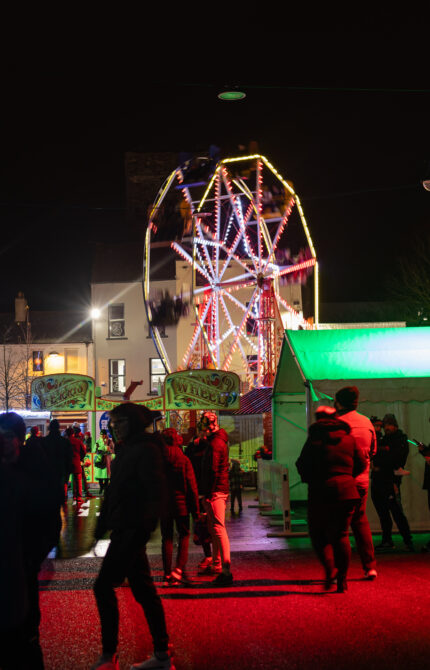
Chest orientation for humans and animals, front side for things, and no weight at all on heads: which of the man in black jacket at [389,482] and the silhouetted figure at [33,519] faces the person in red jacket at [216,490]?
the man in black jacket

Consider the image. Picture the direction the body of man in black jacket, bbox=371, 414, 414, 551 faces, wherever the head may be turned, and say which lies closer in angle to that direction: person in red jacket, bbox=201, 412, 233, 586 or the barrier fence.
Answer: the person in red jacket

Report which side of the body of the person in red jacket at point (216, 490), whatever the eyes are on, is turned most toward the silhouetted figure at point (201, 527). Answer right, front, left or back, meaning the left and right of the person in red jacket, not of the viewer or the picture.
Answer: right

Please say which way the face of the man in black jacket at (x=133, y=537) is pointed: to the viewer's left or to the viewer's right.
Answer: to the viewer's left

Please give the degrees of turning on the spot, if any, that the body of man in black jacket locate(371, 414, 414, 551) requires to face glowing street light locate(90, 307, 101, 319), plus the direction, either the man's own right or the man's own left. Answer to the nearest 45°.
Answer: approximately 90° to the man's own right

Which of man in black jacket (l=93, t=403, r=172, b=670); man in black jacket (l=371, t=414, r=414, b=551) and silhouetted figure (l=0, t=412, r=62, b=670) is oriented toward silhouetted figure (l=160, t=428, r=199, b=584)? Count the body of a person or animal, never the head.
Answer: man in black jacket (l=371, t=414, r=414, b=551)

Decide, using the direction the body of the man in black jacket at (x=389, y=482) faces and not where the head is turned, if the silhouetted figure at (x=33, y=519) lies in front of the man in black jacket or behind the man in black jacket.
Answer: in front

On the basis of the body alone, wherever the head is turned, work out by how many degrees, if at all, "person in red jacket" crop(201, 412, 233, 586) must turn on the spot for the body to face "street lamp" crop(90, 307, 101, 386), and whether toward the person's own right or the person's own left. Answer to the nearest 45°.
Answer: approximately 90° to the person's own right

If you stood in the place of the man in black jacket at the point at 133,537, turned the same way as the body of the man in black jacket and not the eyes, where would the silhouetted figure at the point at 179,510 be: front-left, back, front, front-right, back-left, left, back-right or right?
right
